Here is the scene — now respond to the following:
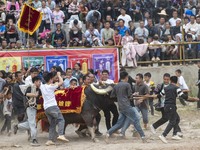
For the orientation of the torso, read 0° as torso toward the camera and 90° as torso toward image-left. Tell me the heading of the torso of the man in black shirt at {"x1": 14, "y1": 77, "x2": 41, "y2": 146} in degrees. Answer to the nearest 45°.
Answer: approximately 315°

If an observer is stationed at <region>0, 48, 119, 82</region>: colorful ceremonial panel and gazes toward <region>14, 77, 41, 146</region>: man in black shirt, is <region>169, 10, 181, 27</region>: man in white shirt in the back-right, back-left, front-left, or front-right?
back-left

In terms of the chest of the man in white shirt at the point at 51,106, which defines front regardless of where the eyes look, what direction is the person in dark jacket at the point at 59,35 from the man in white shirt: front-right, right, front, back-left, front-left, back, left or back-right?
front-left

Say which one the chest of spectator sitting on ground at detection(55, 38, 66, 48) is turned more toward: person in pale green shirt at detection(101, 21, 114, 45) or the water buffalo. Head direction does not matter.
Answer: the water buffalo

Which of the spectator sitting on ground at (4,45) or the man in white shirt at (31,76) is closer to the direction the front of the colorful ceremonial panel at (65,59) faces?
the man in white shirt

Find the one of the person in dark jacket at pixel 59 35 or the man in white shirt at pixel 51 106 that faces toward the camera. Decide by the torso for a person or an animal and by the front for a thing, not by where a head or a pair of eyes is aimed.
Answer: the person in dark jacket

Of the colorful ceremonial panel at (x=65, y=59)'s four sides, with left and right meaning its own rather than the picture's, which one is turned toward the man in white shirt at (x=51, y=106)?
front

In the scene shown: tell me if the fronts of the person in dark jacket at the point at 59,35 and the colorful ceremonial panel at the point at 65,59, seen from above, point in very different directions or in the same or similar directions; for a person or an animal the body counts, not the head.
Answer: same or similar directions

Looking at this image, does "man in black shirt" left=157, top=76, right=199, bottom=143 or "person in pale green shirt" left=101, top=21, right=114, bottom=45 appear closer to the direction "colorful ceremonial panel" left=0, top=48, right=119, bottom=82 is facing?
the man in black shirt

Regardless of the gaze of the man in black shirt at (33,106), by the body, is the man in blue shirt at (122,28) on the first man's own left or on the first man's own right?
on the first man's own left

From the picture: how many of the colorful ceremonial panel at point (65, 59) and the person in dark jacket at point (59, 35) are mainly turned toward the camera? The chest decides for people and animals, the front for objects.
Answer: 2

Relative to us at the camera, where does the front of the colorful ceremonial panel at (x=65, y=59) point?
facing the viewer

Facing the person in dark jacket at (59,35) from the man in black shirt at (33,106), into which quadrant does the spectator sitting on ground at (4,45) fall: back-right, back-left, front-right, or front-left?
front-left

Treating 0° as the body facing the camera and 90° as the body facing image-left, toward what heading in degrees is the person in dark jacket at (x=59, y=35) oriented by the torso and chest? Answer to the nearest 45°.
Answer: approximately 0°
